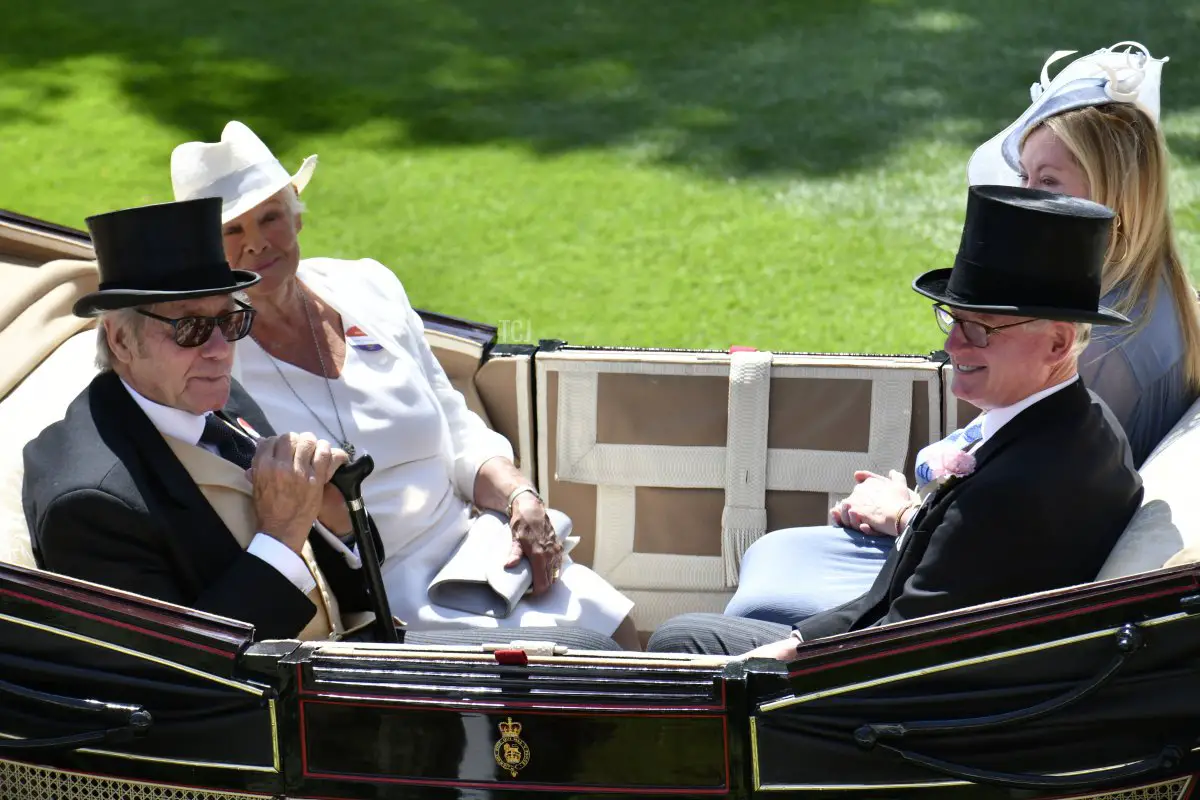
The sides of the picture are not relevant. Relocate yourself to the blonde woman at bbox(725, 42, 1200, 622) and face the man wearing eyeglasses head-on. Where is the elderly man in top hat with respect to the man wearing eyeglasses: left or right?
right

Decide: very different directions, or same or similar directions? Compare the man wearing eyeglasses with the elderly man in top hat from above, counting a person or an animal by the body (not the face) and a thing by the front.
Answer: very different directions

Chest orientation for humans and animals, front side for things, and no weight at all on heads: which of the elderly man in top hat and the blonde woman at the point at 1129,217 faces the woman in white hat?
the blonde woman

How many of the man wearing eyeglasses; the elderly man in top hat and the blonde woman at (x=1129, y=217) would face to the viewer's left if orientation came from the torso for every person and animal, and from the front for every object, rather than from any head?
2

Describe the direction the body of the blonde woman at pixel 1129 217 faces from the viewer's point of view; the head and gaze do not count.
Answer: to the viewer's left

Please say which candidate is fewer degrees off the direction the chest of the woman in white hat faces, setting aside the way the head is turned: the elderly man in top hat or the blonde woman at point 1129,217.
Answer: the blonde woman

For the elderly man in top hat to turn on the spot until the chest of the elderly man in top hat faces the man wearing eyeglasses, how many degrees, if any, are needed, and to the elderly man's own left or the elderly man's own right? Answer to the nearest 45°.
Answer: approximately 45° to the elderly man's own left

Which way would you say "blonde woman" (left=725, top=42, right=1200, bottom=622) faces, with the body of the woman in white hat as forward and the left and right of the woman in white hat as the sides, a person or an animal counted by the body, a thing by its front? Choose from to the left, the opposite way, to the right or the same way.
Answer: the opposite way

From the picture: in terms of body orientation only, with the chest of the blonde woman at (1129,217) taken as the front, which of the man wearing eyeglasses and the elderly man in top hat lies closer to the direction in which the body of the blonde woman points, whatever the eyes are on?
the elderly man in top hat

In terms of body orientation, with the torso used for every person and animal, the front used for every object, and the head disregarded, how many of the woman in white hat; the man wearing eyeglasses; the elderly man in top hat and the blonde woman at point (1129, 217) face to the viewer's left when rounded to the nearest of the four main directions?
2

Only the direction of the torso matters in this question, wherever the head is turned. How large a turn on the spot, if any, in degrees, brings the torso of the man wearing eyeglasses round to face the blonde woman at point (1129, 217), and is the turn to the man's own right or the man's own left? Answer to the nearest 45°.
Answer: approximately 90° to the man's own right

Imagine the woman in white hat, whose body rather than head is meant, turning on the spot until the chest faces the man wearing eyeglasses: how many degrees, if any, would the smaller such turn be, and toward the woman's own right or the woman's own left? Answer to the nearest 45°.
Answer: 0° — they already face them

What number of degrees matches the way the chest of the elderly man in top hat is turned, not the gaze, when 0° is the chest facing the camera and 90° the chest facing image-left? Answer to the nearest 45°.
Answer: approximately 315°

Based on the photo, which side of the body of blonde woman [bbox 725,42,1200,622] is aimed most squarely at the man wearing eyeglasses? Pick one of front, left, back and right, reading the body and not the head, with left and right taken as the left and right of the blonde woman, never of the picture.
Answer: left

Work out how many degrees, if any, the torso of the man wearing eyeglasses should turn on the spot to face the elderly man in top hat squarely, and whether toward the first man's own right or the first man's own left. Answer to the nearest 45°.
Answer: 0° — they already face them

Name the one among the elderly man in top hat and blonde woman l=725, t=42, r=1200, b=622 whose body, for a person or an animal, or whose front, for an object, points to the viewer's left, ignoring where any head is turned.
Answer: the blonde woman

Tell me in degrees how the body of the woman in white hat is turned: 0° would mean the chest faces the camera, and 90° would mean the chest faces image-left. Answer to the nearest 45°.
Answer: approximately 315°

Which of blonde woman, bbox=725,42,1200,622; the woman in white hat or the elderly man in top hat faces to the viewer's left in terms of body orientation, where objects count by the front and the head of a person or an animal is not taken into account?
the blonde woman

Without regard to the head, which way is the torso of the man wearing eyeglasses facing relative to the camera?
to the viewer's left

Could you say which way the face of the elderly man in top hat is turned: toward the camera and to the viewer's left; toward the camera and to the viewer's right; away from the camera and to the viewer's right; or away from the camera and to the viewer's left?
toward the camera and to the viewer's right
